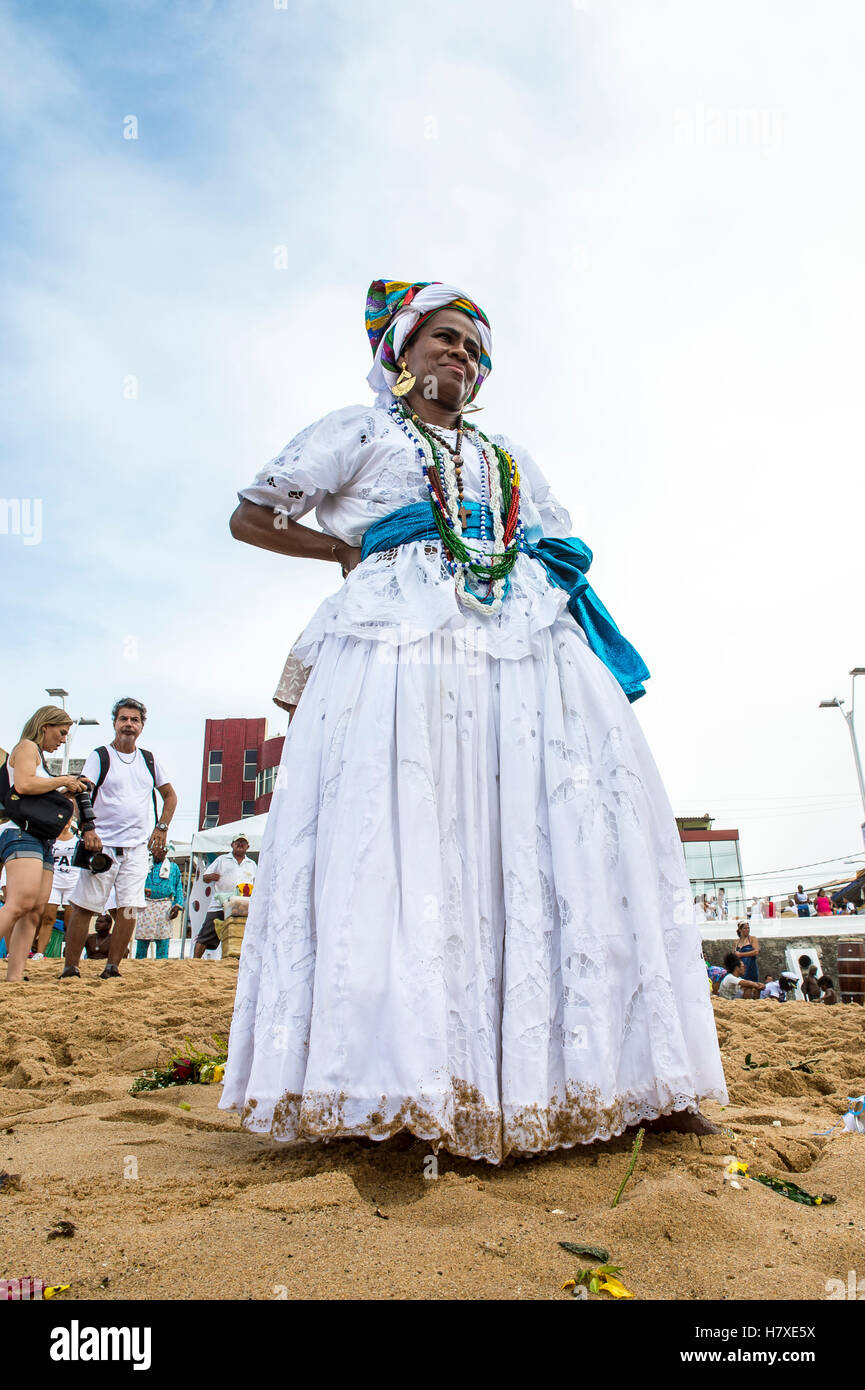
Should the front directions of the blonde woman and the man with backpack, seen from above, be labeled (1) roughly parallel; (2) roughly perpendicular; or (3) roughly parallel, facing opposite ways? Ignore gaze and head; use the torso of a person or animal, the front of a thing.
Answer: roughly perpendicular

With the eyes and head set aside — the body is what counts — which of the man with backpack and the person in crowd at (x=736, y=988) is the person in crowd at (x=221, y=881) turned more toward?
the man with backpack

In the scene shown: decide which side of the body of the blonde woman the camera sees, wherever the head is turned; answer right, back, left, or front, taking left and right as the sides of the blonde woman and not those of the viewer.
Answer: right

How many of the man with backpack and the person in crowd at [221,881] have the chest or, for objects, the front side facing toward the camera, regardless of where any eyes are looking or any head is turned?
2

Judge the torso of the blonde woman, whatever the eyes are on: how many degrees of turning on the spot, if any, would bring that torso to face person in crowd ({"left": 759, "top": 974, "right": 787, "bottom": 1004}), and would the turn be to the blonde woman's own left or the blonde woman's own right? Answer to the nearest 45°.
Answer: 0° — they already face them

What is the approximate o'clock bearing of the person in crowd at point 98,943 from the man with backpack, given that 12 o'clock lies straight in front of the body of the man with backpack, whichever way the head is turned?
The person in crowd is roughly at 6 o'clock from the man with backpack.

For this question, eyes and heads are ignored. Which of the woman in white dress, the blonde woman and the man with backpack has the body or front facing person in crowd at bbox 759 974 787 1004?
the blonde woman

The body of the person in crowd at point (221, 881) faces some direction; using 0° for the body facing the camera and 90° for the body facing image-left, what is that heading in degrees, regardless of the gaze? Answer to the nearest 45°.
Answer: approximately 0°

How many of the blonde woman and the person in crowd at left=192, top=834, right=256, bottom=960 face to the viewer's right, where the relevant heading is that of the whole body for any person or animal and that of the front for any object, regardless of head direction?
1

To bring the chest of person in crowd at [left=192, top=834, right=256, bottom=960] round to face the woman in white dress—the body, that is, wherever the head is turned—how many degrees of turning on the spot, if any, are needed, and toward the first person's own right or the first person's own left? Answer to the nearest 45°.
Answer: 0° — they already face them
